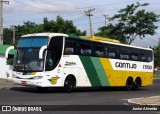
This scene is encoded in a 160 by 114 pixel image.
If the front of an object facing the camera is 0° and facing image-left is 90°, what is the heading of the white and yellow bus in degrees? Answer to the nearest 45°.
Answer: approximately 45°
